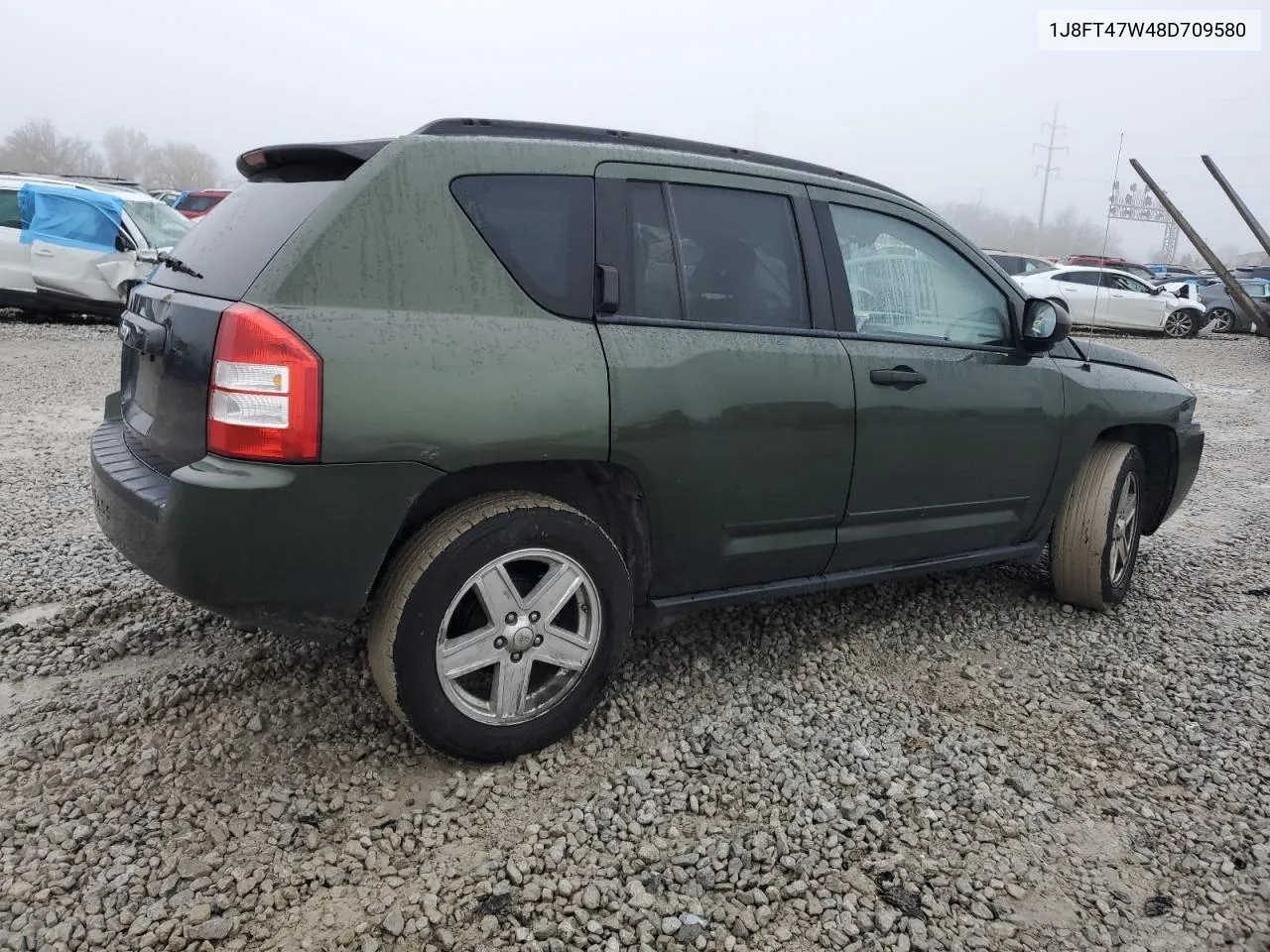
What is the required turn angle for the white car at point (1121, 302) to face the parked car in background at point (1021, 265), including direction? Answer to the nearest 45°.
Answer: approximately 180°

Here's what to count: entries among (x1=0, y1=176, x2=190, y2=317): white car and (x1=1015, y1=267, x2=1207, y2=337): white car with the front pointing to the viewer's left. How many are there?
0

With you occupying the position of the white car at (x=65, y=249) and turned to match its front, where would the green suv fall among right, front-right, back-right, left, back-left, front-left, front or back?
front-right

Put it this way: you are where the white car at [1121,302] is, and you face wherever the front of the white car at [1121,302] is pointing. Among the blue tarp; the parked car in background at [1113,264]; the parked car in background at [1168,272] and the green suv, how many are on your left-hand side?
2

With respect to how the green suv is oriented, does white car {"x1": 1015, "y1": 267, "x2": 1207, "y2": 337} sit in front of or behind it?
in front

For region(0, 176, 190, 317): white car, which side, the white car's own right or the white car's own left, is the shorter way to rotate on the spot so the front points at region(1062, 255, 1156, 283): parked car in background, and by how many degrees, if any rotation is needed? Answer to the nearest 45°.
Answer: approximately 45° to the white car's own left

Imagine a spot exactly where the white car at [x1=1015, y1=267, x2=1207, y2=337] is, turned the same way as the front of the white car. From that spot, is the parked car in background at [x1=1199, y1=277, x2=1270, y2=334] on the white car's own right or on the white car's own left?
on the white car's own left

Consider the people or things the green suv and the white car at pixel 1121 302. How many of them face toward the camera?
0

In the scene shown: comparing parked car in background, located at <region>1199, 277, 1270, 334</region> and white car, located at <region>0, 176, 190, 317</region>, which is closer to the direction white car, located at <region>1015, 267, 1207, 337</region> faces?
the parked car in background

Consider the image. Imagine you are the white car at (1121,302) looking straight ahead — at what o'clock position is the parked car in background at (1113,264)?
The parked car in background is roughly at 9 o'clock from the white car.

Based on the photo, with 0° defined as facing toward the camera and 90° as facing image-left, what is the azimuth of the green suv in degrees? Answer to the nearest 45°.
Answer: approximately 225°

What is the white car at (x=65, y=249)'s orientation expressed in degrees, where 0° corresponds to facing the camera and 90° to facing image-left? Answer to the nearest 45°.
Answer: approximately 315°

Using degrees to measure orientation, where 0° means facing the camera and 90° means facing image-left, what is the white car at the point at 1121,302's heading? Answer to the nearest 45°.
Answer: approximately 270°

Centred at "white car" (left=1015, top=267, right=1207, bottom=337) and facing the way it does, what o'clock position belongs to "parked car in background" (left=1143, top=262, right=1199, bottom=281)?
The parked car in background is roughly at 9 o'clock from the white car.

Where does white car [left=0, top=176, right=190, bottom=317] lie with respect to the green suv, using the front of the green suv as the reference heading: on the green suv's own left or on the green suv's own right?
on the green suv's own left

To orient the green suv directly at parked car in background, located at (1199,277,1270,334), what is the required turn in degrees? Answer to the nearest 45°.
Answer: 0° — it already faces it
